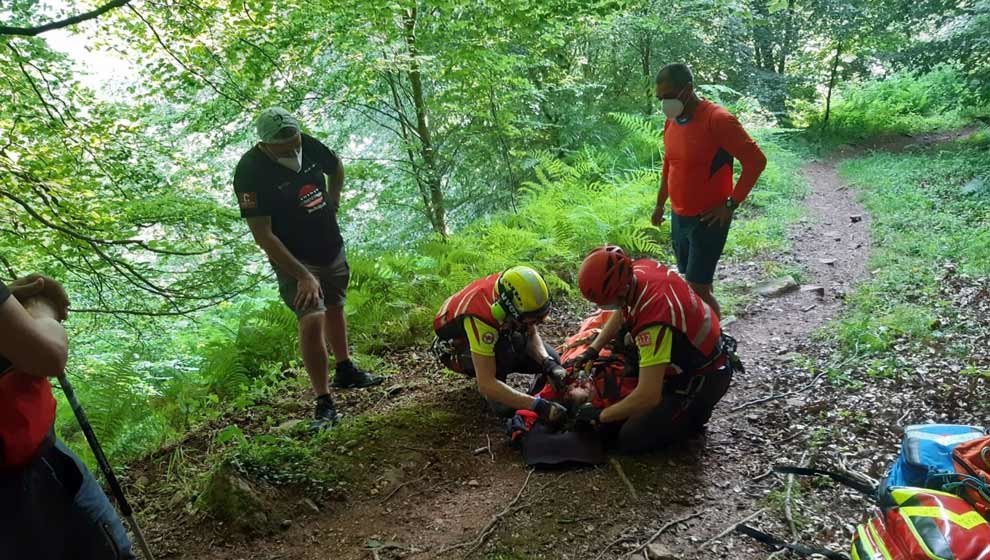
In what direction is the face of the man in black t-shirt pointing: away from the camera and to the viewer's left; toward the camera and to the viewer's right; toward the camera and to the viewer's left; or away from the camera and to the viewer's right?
toward the camera and to the viewer's right

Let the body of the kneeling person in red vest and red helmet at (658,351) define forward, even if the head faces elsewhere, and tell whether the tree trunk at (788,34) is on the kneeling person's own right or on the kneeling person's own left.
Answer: on the kneeling person's own right

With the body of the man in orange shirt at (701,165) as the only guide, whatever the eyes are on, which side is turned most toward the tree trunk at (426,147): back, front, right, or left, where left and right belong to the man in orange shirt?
right

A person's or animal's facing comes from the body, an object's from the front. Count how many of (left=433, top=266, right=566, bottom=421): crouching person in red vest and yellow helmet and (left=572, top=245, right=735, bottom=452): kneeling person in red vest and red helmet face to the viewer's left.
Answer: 1

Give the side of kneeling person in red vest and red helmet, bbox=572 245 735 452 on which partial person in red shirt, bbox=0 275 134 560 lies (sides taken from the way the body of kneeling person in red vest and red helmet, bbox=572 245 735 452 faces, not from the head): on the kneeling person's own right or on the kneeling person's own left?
on the kneeling person's own left

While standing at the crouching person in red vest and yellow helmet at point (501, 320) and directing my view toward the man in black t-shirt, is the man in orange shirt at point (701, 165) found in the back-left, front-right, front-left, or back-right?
back-right

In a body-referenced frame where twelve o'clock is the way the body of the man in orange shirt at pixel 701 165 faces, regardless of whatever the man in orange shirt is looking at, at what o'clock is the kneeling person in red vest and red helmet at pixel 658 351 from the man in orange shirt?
The kneeling person in red vest and red helmet is roughly at 11 o'clock from the man in orange shirt.

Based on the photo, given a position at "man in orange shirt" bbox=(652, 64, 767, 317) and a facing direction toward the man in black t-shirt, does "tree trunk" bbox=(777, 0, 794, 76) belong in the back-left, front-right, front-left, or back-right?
back-right

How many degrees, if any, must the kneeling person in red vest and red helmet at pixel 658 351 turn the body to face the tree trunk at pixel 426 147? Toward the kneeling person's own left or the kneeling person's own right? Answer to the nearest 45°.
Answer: approximately 45° to the kneeling person's own right

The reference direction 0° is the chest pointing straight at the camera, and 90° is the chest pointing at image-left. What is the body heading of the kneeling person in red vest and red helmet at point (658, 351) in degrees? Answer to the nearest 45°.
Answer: approximately 90°

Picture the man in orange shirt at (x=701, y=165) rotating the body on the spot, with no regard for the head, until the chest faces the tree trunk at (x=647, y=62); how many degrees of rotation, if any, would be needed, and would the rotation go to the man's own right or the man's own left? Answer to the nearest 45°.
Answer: approximately 135° to the man's own right
